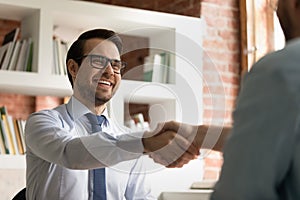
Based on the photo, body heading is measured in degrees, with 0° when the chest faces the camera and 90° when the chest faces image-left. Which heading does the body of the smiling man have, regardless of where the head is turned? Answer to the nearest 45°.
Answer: approximately 315°

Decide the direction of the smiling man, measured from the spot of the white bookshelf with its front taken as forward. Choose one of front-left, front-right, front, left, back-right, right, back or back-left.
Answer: front-right

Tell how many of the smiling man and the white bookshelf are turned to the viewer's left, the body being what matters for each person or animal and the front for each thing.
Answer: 0

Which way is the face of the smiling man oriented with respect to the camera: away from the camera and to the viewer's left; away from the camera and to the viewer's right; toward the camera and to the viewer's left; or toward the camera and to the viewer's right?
toward the camera and to the viewer's right

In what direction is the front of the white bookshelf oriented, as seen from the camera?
facing the viewer and to the right of the viewer

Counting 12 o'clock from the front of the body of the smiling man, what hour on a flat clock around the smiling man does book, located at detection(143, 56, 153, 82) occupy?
The book is roughly at 8 o'clock from the smiling man.
